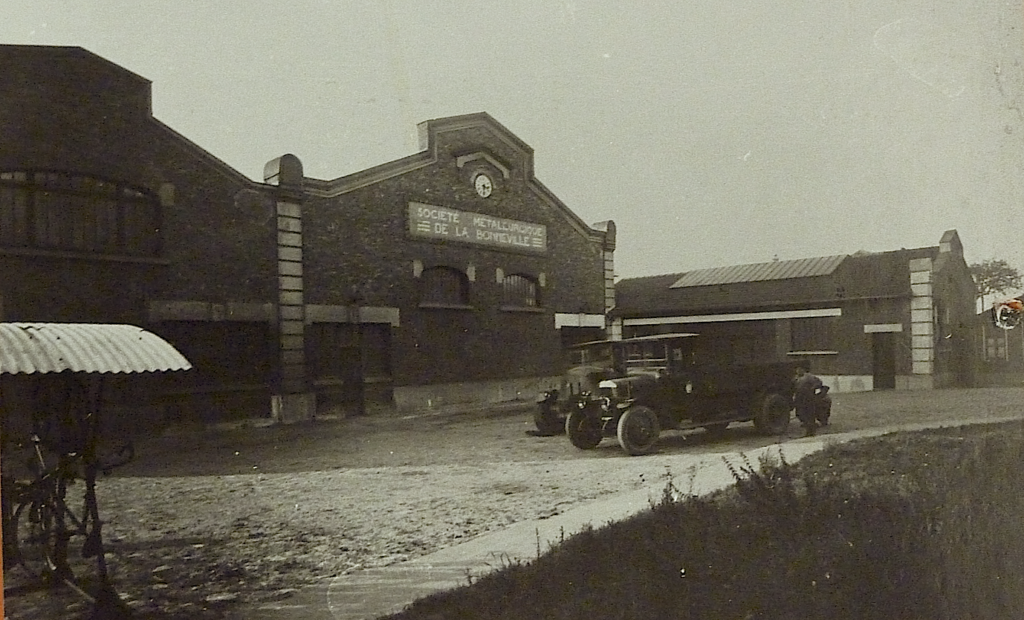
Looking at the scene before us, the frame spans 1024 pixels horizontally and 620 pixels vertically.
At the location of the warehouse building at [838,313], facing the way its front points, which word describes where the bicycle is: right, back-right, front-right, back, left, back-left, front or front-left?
front

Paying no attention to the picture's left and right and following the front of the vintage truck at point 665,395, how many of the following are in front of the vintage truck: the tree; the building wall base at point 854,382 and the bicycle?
1

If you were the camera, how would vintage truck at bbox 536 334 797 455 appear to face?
facing the viewer and to the left of the viewer

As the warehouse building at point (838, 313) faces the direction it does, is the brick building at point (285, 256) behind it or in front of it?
in front

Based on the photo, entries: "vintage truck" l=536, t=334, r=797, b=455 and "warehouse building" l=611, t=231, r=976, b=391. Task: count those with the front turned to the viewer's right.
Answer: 0

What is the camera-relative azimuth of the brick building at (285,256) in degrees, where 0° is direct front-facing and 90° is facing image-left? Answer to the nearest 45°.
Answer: approximately 315°

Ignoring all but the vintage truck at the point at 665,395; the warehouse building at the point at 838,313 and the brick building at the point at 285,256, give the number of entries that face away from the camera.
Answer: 0

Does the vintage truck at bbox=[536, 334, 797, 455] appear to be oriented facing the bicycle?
yes

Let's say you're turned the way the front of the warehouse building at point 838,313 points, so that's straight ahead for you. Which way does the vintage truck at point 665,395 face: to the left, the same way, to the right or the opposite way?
the same way

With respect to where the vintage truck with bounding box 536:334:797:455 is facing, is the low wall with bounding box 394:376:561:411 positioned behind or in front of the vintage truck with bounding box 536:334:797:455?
in front
